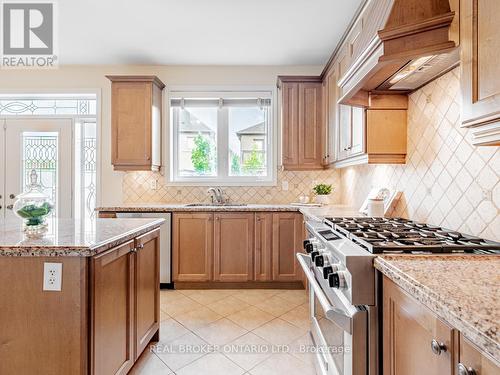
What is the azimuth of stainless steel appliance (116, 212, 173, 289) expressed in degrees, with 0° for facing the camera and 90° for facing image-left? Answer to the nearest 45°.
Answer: approximately 0°

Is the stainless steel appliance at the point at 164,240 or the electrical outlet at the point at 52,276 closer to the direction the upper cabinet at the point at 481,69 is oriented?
the electrical outlet

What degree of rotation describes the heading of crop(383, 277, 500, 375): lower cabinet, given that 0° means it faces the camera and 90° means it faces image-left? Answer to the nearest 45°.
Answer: approximately 45°

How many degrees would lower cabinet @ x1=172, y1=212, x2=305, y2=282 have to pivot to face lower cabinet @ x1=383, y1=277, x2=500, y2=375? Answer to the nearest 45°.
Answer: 0° — it already faces it

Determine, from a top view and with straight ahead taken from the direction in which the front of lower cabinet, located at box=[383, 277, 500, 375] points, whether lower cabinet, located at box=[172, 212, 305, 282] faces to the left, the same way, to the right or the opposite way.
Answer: to the left

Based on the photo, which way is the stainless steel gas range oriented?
to the viewer's left

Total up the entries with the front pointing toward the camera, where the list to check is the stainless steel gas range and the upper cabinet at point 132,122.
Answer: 1

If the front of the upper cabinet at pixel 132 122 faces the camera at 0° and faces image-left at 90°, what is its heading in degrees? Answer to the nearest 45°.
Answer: approximately 0°

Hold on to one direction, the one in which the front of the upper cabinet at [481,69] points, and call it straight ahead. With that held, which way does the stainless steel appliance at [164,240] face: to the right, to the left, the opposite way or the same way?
to the left

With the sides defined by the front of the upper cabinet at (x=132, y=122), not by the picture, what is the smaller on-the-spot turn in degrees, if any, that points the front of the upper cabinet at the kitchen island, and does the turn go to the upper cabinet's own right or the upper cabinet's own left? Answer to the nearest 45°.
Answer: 0° — it already faces it

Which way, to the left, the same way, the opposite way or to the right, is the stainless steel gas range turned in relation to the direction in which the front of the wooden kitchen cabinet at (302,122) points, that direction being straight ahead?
to the right

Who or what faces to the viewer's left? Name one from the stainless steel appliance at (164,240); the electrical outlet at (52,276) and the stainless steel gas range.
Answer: the stainless steel gas range
